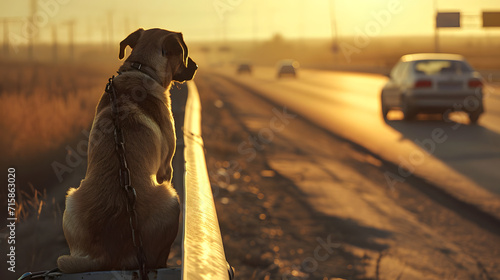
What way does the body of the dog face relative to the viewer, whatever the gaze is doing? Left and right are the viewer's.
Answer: facing away from the viewer and to the right of the viewer

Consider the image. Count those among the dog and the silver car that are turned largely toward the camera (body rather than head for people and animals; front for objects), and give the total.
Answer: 0

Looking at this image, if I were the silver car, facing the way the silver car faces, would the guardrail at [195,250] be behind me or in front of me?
behind

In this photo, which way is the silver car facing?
away from the camera

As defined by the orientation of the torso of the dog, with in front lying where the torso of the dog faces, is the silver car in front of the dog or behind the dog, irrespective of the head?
in front

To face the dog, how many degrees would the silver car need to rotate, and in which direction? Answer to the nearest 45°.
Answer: approximately 180°
